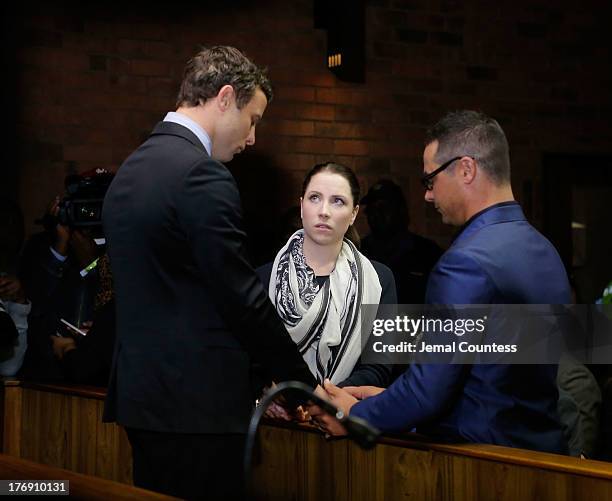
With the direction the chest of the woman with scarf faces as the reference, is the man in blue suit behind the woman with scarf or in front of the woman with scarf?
in front

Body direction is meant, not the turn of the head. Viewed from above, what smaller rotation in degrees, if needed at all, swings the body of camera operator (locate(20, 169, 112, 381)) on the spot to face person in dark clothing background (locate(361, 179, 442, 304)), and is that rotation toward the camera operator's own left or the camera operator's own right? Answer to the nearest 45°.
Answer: approximately 90° to the camera operator's own left

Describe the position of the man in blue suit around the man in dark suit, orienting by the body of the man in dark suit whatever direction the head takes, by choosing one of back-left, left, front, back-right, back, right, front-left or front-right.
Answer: front-right

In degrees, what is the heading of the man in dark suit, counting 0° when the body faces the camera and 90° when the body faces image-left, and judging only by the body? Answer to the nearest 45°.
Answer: approximately 225°

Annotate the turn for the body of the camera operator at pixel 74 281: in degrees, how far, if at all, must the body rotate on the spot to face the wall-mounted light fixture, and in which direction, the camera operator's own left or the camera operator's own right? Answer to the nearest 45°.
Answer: approximately 90° to the camera operator's own left

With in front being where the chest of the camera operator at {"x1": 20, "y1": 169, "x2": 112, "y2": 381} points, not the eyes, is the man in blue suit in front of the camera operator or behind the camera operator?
in front

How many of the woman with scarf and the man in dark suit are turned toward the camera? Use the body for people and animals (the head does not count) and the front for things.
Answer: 1

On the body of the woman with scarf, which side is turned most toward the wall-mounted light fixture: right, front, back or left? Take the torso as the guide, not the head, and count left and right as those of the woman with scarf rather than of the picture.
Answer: back

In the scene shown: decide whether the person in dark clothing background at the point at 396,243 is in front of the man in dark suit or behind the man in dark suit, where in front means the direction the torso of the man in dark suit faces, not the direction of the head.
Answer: in front

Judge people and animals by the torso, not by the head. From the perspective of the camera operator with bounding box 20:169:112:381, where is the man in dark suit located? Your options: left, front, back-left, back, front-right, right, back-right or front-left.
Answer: front-right

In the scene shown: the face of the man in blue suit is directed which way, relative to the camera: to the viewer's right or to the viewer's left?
to the viewer's left

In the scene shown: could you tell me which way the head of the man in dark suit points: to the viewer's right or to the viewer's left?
to the viewer's right
